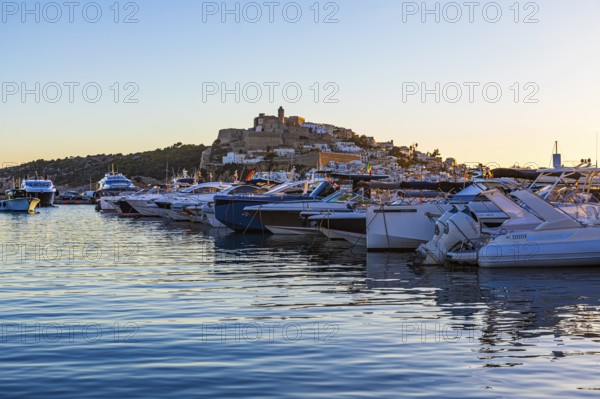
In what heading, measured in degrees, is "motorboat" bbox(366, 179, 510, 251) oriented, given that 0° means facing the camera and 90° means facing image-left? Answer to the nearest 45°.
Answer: approximately 90°

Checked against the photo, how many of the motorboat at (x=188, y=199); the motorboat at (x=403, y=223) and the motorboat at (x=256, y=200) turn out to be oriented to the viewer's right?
0

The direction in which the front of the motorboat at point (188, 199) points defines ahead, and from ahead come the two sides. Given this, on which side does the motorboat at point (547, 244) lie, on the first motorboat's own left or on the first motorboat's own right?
on the first motorboat's own left

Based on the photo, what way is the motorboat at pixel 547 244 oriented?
to the viewer's right

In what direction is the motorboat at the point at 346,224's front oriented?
to the viewer's left

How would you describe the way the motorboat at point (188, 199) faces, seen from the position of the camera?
facing the viewer and to the left of the viewer

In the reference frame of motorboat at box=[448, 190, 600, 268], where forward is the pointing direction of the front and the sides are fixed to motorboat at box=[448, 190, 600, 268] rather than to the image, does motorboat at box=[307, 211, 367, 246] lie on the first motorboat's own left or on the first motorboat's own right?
on the first motorboat's own left

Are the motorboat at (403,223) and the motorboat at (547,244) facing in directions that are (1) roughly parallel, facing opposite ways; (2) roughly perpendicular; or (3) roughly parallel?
roughly parallel, facing opposite ways

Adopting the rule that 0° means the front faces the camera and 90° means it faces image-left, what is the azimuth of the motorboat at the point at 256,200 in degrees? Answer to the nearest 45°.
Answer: approximately 45°

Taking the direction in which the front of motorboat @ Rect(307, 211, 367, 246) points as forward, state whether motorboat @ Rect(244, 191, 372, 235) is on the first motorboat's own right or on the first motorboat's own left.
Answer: on the first motorboat's own right

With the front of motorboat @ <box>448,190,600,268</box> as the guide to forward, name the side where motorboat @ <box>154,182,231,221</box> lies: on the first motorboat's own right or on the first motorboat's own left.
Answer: on the first motorboat's own left
